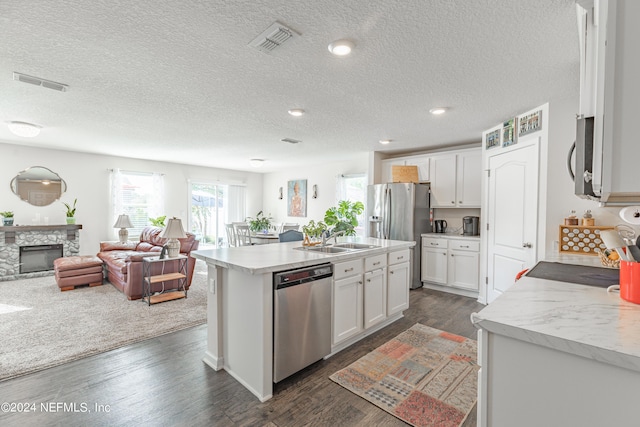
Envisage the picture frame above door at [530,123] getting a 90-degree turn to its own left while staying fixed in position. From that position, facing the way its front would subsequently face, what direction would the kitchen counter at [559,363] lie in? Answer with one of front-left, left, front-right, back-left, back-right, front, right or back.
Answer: front-right

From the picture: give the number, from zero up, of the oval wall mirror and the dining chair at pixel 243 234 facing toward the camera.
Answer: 1

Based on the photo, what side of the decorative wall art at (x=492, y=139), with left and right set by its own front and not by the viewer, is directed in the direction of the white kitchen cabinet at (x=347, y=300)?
front

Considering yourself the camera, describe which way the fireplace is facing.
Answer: facing the viewer

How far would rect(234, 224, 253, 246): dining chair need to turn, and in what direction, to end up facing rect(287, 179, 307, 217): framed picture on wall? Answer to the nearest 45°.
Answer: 0° — it already faces it

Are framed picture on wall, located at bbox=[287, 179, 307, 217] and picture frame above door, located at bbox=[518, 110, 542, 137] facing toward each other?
no

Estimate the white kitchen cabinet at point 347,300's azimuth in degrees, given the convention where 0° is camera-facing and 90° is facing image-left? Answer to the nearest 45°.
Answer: approximately 315°

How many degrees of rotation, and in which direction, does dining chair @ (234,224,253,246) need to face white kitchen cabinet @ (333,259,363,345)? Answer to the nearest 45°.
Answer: approximately 135° to its right

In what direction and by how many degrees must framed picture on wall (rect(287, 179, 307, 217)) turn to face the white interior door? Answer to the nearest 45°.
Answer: approximately 90° to its left

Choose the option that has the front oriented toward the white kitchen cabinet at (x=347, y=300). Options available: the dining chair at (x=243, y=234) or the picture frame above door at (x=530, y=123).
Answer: the picture frame above door

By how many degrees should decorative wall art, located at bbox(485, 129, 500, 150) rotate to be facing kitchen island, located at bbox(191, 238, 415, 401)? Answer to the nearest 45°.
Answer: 0° — it already faces it

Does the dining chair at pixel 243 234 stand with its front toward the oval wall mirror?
no

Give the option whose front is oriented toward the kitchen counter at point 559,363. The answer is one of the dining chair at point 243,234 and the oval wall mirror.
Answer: the oval wall mirror

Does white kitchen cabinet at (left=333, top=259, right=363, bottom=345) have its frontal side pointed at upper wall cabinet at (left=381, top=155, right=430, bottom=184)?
no

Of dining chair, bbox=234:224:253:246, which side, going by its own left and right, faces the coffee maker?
right

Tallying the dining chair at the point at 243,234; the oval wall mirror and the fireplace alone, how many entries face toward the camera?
2

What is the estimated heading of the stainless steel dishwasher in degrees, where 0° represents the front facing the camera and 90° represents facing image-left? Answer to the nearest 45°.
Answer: approximately 315°
